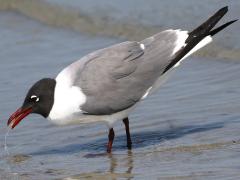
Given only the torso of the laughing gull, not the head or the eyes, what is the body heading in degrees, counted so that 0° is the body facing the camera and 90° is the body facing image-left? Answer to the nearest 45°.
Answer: approximately 90°
